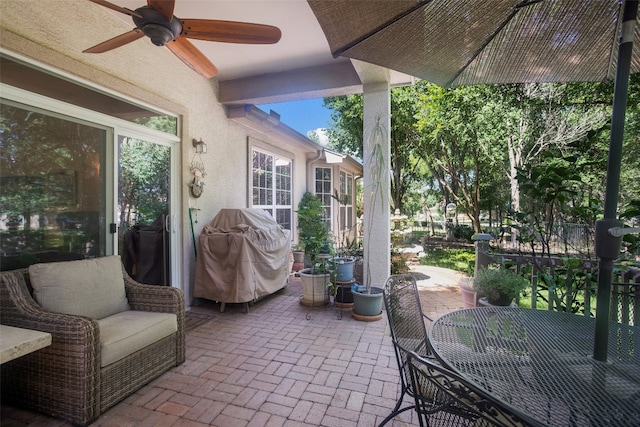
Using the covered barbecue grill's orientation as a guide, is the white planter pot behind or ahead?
ahead

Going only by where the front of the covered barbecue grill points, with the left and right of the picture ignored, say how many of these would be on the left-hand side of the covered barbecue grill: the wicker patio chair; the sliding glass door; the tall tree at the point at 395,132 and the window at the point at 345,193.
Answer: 2

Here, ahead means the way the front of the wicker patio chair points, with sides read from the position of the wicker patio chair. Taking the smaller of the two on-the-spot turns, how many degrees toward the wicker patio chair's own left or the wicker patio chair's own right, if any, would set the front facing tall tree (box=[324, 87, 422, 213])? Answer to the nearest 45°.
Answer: approximately 90° to the wicker patio chair's own left

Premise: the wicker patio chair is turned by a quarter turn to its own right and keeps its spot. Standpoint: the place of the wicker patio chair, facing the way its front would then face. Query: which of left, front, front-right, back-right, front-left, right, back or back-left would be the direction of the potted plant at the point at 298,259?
back

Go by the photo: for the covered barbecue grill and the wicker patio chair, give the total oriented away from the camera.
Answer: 0

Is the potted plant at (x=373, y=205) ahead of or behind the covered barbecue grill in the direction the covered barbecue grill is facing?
ahead

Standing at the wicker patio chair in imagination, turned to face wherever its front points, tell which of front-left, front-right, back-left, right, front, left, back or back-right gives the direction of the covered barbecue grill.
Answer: left

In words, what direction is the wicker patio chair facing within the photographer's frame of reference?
facing the viewer and to the right of the viewer

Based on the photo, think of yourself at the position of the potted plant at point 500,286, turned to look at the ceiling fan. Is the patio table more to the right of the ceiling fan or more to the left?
left

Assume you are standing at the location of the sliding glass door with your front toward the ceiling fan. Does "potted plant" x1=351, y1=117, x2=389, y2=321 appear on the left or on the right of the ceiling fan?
left

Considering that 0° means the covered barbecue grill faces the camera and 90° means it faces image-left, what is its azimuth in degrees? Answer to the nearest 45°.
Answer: approximately 315°

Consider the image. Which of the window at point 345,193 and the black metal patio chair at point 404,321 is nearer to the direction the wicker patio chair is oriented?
the black metal patio chair

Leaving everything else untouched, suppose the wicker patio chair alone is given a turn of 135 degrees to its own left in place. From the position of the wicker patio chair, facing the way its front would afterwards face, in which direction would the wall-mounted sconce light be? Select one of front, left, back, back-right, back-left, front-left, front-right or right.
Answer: front-right

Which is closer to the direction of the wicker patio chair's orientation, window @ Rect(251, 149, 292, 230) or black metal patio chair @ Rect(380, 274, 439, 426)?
the black metal patio chair

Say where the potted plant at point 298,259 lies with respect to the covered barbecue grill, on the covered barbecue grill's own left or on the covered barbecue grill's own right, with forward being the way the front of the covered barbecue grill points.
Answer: on the covered barbecue grill's own left

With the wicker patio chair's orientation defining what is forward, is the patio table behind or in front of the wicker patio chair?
in front
